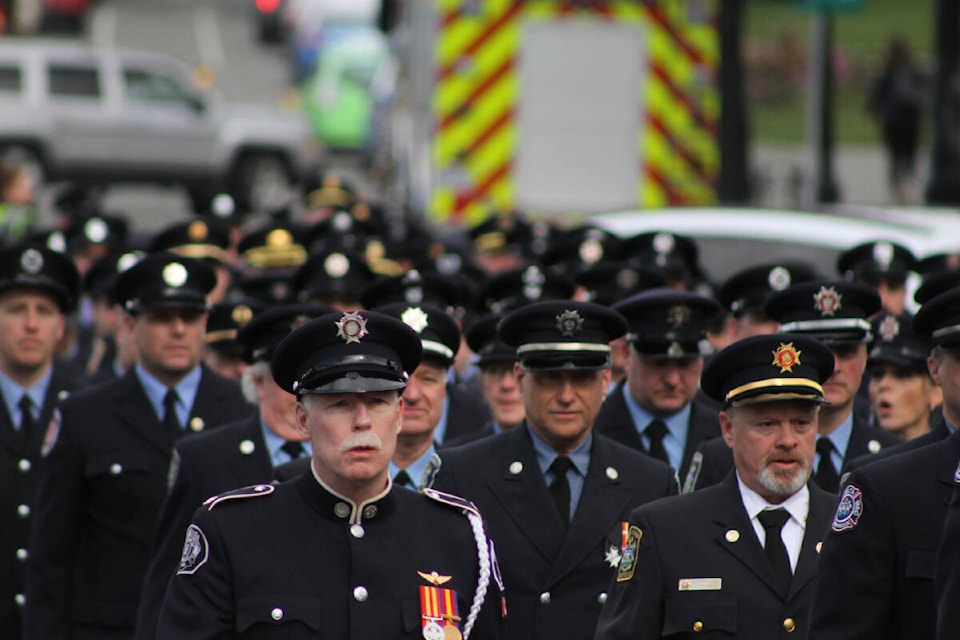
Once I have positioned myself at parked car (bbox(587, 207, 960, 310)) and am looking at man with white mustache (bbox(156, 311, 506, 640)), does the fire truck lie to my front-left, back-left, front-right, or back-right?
back-right

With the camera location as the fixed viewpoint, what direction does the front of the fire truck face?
facing away from the viewer

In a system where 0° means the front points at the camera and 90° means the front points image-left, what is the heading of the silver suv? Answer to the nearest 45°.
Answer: approximately 270°

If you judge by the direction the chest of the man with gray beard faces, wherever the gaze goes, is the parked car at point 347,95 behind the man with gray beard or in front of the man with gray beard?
behind

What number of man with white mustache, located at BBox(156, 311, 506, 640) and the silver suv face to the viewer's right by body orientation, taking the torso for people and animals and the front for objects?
1

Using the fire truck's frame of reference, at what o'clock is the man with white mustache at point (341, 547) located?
The man with white mustache is roughly at 6 o'clock from the fire truck.

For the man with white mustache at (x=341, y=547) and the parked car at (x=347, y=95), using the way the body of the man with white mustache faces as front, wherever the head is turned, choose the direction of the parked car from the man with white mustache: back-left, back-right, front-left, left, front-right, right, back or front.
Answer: back
